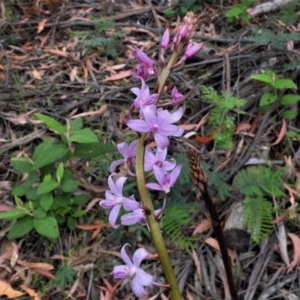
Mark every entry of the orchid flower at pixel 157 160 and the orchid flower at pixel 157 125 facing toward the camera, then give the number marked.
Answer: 2

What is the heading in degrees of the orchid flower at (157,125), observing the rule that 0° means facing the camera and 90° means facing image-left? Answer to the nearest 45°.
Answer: approximately 0°

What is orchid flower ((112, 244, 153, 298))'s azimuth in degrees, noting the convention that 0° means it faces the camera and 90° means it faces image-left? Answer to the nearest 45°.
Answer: approximately 45°
